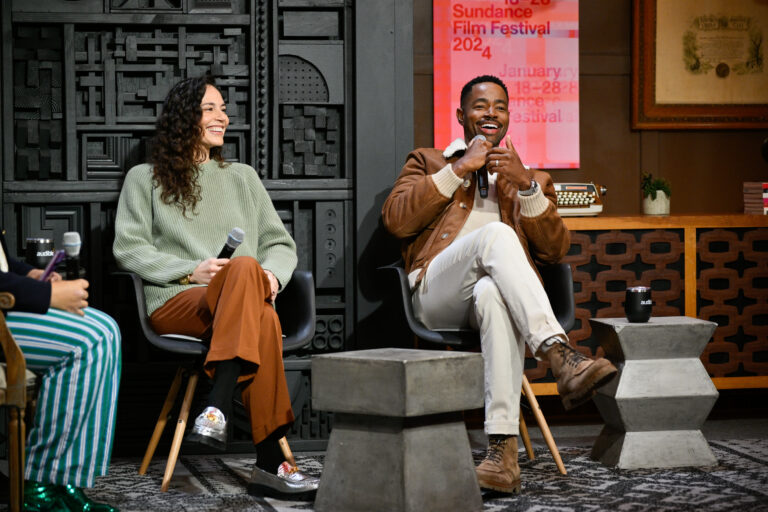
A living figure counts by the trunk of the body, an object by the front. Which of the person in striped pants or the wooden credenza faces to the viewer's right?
the person in striped pants

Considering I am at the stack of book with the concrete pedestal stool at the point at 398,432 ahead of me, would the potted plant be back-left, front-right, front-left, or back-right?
front-right

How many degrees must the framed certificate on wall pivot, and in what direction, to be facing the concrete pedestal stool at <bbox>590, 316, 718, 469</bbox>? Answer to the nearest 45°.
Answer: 0° — it already faces it

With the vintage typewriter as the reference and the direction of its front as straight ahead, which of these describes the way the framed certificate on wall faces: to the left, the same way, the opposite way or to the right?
the same way

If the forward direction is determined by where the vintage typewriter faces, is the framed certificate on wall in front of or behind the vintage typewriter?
behind

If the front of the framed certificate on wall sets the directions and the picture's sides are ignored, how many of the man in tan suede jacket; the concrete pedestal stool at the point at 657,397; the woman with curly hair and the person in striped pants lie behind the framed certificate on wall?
0

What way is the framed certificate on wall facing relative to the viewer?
toward the camera

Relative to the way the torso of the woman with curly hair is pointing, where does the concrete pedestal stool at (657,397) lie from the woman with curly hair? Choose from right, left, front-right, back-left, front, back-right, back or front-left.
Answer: front-left

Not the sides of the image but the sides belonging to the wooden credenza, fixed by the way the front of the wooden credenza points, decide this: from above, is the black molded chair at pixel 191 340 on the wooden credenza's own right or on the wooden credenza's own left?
on the wooden credenza's own right

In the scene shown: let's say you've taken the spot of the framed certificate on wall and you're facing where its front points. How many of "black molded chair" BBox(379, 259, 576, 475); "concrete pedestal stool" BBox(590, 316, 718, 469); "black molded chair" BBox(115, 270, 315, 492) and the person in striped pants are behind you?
0

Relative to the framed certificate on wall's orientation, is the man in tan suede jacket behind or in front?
in front

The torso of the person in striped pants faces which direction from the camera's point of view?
to the viewer's right

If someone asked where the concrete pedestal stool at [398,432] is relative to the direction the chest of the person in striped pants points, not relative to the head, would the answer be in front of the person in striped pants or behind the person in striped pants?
in front

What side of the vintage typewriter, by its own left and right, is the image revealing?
front

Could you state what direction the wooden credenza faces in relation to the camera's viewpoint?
facing the viewer

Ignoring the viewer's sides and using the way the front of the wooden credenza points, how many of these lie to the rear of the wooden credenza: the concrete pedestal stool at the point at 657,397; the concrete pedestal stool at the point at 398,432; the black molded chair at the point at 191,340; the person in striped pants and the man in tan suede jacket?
0

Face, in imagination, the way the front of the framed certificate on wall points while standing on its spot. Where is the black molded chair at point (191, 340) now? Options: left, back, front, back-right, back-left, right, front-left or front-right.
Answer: front-right

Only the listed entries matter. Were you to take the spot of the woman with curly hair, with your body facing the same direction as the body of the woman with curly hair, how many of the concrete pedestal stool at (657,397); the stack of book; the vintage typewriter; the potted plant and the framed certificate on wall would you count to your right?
0
